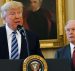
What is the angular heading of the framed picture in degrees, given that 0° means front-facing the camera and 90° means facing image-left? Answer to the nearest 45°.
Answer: approximately 0°

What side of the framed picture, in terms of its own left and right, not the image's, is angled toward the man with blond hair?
front
